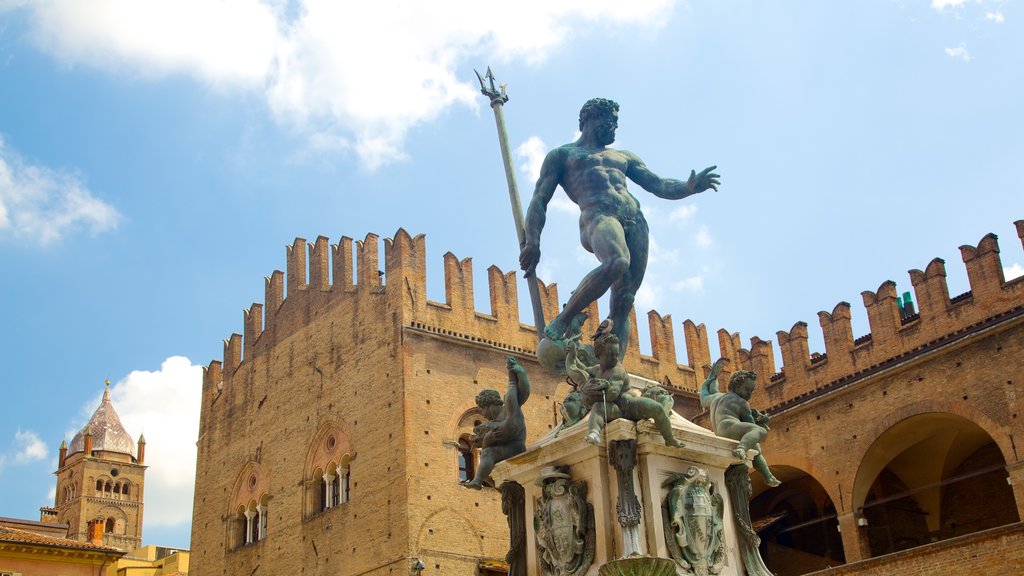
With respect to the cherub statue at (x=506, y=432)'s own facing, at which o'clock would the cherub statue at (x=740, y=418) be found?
the cherub statue at (x=740, y=418) is roughly at 6 o'clock from the cherub statue at (x=506, y=432).

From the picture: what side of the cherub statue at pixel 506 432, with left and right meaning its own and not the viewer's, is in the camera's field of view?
left

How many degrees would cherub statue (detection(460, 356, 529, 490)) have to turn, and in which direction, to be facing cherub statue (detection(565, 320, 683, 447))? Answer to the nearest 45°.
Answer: approximately 135° to its left
